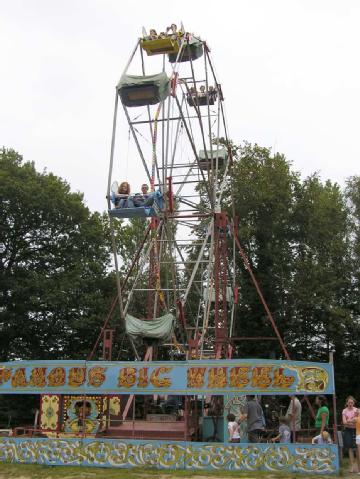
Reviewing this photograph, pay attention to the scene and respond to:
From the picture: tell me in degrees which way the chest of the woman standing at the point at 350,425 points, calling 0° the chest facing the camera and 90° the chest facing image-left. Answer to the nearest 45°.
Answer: approximately 0°

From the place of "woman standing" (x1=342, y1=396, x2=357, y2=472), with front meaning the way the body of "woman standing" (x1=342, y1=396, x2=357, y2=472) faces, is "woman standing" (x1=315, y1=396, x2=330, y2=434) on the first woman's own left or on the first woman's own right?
on the first woman's own right

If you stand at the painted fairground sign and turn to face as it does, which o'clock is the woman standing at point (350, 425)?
The woman standing is roughly at 9 o'clock from the painted fairground sign.

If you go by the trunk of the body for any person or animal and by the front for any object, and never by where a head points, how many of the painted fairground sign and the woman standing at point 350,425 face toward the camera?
2

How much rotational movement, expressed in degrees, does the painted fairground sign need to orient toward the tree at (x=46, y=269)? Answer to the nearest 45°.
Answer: approximately 180°

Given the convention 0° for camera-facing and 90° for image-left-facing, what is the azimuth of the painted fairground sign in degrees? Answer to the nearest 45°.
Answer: approximately 0°
